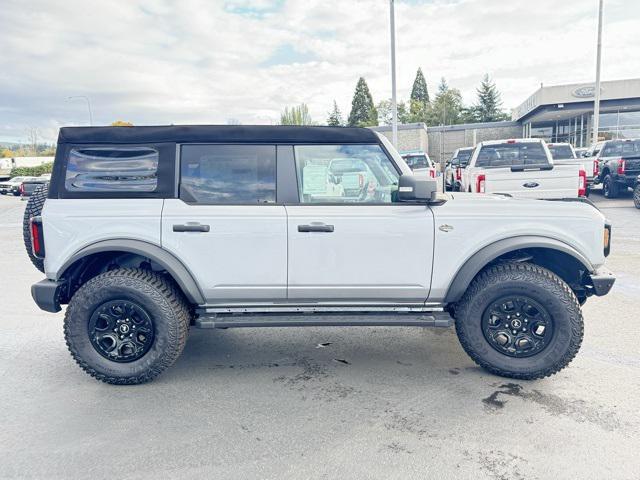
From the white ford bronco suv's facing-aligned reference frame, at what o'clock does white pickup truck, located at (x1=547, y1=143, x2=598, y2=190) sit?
The white pickup truck is roughly at 10 o'clock from the white ford bronco suv.

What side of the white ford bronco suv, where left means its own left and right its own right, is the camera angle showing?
right

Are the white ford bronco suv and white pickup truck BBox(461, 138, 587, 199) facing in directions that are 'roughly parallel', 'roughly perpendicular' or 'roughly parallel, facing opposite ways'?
roughly perpendicular

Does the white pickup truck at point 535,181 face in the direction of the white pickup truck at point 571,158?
yes

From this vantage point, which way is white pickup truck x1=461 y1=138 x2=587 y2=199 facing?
away from the camera

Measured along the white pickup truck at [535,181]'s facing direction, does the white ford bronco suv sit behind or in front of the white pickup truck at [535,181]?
behind

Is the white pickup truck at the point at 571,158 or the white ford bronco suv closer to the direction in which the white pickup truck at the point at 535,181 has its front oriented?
the white pickup truck

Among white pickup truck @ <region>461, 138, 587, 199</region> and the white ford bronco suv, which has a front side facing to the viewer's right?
the white ford bronco suv
